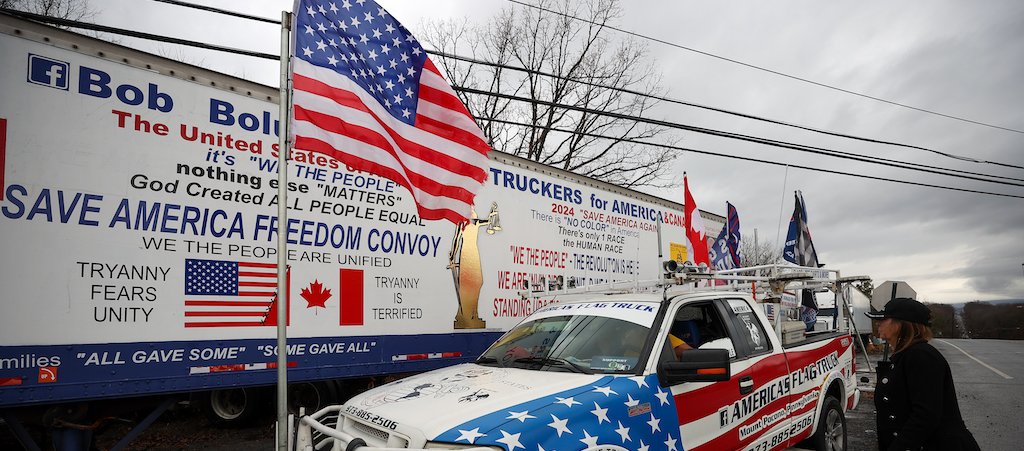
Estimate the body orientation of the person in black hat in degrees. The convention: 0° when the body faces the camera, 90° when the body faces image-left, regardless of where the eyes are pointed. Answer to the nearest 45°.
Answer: approximately 90°

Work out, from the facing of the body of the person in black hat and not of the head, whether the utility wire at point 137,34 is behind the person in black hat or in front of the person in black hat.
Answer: in front

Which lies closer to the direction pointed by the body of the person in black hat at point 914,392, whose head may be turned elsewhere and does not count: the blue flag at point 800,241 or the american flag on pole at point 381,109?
the american flag on pole

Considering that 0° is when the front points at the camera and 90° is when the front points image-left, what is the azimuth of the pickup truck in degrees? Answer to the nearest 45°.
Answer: approximately 45°

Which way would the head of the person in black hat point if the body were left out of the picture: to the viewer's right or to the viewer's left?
to the viewer's left

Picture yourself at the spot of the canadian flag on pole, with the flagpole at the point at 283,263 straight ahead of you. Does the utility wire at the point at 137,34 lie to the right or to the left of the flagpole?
right

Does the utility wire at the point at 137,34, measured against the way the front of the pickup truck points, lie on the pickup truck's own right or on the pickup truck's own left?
on the pickup truck's own right
